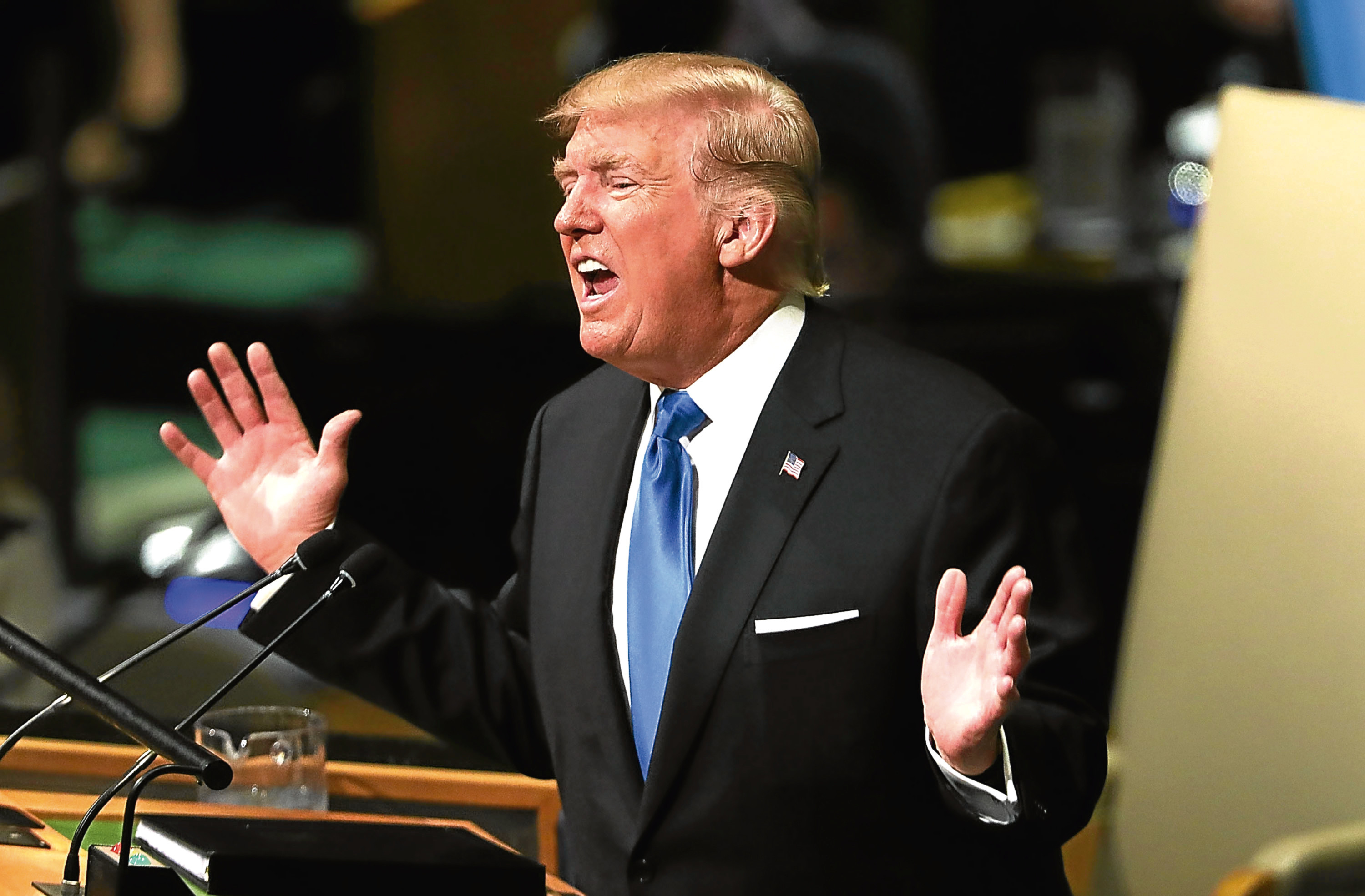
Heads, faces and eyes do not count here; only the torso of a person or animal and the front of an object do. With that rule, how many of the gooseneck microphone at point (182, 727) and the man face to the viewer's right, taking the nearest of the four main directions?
1

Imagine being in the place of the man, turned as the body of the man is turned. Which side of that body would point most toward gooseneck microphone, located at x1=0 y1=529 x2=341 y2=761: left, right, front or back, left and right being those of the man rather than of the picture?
front

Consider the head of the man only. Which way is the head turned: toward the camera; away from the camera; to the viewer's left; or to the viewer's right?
to the viewer's left

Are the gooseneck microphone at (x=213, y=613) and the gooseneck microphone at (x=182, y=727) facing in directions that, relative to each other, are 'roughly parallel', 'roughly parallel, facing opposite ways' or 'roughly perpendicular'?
roughly parallel

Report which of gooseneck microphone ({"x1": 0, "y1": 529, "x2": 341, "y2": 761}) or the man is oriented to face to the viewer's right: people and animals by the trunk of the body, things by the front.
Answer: the gooseneck microphone

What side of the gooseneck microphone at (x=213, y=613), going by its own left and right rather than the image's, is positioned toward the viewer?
right

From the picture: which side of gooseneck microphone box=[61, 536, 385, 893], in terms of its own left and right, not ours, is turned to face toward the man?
front

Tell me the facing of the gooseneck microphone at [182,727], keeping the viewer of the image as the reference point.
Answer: facing to the right of the viewer

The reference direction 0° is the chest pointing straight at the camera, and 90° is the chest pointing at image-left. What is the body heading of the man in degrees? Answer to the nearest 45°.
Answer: approximately 45°
